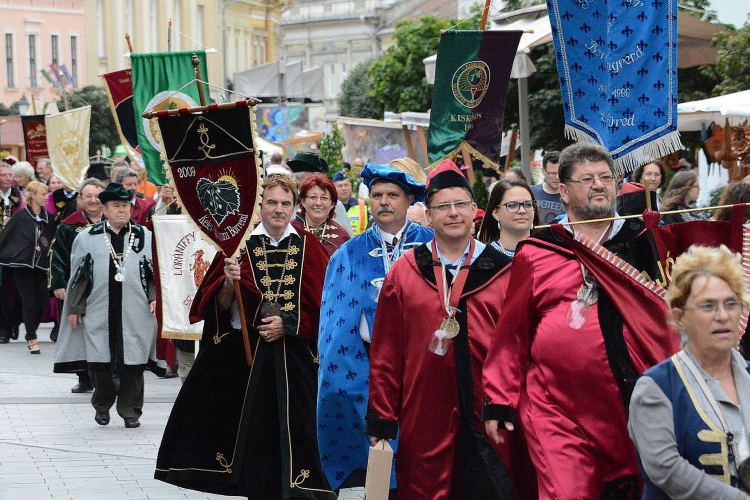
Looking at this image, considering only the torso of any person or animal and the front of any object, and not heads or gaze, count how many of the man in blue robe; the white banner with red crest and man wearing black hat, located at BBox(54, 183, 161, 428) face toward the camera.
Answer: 3

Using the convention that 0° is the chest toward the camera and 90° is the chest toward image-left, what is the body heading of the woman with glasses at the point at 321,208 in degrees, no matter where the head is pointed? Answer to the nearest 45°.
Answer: approximately 0°

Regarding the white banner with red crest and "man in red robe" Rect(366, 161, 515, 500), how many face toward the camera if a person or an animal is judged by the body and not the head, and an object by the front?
2

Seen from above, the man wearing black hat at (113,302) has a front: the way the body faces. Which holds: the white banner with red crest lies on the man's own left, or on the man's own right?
on the man's own left

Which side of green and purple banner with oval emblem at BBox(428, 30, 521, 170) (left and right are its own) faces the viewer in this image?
front

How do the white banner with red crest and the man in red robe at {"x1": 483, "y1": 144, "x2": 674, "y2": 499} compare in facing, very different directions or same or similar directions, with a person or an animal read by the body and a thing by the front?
same or similar directions

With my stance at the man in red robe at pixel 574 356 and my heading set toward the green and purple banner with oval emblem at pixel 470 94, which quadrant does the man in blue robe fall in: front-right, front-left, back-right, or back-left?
front-left

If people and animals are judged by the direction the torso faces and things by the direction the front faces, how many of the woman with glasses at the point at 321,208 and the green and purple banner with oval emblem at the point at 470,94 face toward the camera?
2

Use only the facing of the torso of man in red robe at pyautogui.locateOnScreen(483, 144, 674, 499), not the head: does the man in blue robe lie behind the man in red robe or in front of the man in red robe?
behind

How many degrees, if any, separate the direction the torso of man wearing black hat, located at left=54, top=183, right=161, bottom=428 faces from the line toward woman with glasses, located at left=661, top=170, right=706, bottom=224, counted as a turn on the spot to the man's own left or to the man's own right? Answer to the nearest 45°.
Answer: approximately 90° to the man's own left

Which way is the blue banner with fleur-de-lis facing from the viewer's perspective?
toward the camera

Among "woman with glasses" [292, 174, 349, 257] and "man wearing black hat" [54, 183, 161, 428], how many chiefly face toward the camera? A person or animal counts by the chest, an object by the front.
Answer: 2

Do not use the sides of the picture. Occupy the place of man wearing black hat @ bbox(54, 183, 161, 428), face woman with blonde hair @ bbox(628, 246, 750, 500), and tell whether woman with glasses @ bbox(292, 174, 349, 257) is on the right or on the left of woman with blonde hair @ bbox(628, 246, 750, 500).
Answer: left

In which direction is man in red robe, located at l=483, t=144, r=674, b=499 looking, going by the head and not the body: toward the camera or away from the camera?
toward the camera
